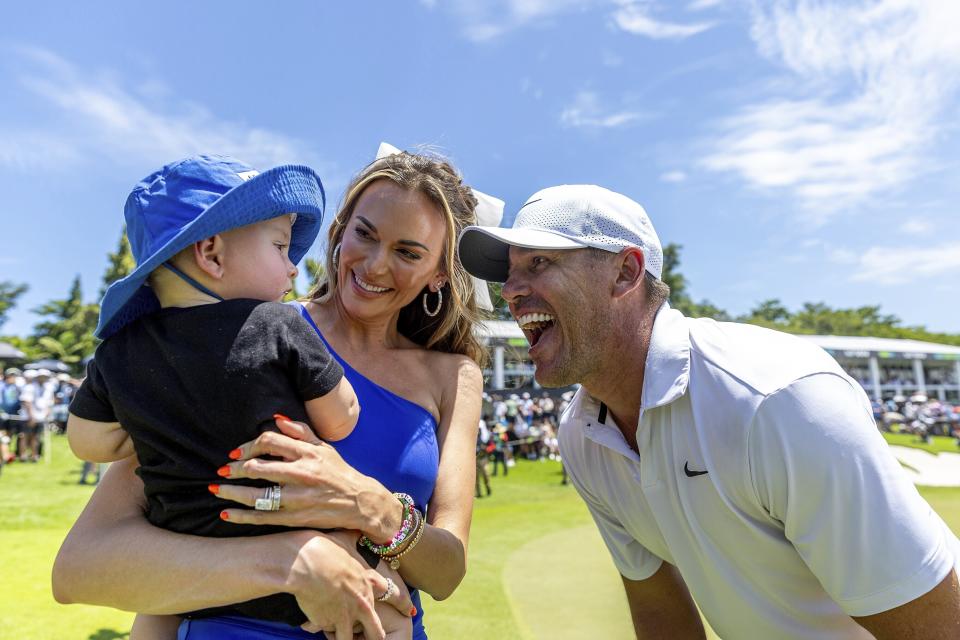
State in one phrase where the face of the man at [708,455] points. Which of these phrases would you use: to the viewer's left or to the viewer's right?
to the viewer's left

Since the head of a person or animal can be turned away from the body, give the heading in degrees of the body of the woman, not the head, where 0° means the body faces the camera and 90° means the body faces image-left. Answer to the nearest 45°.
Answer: approximately 45°

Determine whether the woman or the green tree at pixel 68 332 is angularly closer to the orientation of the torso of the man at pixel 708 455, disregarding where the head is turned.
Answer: the woman

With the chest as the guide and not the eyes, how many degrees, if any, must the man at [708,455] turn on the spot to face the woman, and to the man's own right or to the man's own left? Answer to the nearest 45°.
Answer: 0° — they already face them

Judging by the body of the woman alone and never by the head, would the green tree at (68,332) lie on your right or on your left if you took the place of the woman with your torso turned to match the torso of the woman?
on your right

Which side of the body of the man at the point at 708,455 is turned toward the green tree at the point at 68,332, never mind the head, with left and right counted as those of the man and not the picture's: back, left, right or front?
right

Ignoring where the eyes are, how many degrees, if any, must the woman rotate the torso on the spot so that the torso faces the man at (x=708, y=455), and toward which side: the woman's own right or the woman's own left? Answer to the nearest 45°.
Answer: approximately 135° to the woman's own left
